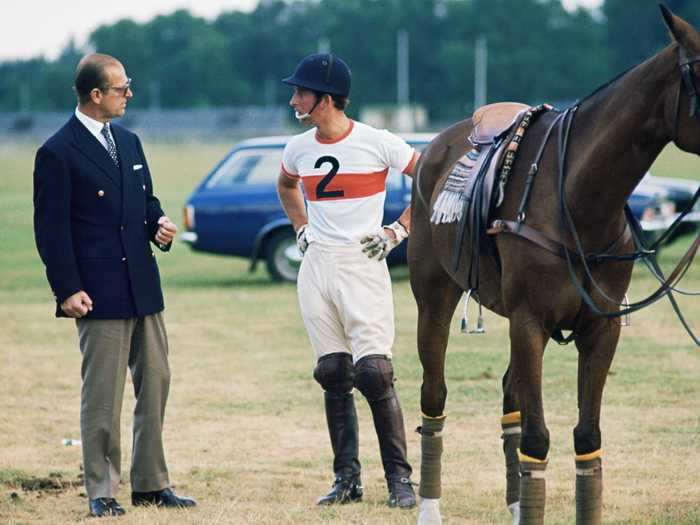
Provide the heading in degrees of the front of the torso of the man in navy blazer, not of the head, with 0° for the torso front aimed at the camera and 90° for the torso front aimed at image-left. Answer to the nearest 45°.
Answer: approximately 315°

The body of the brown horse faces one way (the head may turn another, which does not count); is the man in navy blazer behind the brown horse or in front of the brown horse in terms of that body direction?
behind

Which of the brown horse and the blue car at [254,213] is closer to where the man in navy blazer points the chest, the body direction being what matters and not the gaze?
the brown horse

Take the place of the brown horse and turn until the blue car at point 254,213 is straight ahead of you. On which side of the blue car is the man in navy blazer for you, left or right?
left

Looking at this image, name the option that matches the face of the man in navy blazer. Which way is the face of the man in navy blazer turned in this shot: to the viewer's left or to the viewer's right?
to the viewer's right

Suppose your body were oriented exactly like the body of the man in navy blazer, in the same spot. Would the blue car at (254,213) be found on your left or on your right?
on your left

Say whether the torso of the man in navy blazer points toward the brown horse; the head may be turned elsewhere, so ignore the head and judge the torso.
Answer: yes
